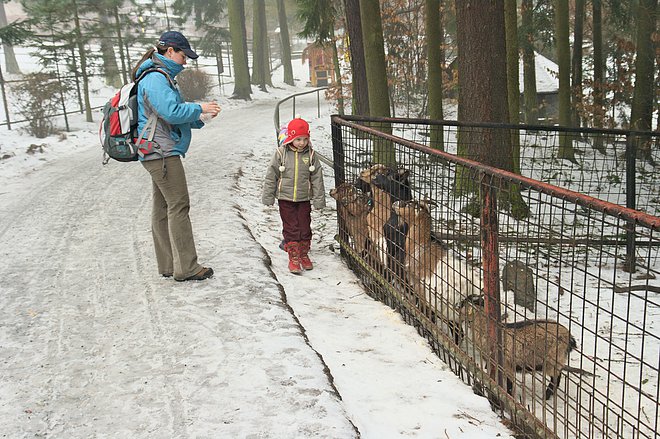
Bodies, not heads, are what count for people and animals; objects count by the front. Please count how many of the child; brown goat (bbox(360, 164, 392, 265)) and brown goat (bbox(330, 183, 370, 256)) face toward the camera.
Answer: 1

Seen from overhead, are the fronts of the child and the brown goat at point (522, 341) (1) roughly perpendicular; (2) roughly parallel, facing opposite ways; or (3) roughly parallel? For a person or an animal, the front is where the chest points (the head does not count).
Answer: roughly perpendicular

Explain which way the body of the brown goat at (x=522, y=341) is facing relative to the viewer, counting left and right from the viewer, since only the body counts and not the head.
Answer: facing to the left of the viewer

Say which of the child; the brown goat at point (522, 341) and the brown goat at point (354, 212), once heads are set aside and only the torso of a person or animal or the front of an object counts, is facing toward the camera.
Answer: the child

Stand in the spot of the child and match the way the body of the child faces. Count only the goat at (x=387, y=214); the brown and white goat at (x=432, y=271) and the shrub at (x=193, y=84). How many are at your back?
1

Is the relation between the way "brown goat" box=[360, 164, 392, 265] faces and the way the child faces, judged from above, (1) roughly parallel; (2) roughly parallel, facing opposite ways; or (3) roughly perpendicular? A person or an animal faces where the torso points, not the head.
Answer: roughly perpendicular

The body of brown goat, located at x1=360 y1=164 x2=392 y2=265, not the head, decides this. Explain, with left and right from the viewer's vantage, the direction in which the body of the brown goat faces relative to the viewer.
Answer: facing to the left of the viewer

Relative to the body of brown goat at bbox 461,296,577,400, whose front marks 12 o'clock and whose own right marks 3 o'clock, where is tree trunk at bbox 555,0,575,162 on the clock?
The tree trunk is roughly at 3 o'clock from the brown goat.

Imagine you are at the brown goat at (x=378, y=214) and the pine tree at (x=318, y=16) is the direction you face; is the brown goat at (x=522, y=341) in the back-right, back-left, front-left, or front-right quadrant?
back-right

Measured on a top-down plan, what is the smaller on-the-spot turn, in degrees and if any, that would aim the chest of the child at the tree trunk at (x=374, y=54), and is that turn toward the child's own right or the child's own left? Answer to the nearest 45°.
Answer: approximately 180°

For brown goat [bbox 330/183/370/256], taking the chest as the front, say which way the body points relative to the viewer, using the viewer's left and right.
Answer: facing to the left of the viewer

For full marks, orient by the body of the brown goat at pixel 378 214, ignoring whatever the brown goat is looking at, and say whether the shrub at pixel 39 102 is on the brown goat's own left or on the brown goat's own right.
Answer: on the brown goat's own right

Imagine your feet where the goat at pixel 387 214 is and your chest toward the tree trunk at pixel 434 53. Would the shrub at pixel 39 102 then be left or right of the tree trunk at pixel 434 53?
left

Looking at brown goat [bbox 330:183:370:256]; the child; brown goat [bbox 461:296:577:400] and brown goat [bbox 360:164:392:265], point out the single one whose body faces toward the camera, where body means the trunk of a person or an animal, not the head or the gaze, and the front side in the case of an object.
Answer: the child

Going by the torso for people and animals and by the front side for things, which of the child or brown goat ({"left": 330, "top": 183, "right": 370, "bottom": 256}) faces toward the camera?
the child

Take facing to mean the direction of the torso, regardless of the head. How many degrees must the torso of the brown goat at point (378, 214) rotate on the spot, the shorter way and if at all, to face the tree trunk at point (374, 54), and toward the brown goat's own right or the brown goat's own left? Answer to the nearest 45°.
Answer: approximately 90° to the brown goat's own right

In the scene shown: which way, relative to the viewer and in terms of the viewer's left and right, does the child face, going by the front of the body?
facing the viewer

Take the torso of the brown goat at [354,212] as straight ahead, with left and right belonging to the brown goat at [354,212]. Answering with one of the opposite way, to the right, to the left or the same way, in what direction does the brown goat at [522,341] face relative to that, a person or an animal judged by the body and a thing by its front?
the same way
